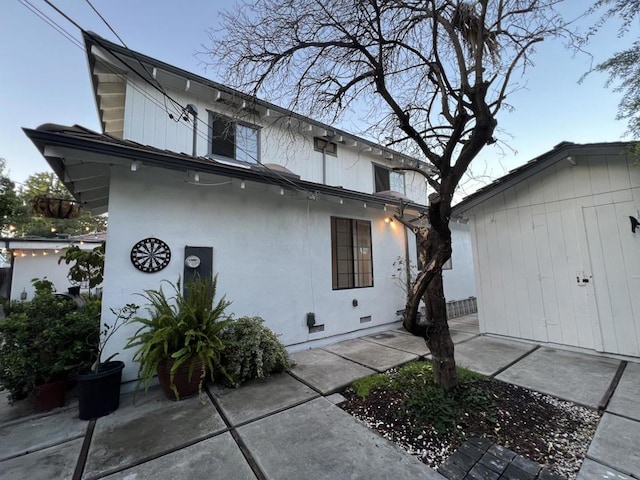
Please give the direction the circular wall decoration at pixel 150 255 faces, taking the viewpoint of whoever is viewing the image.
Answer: facing the viewer

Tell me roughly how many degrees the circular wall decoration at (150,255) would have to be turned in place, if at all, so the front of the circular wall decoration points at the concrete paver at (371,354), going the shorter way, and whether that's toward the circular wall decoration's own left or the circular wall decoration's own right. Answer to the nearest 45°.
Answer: approximately 90° to the circular wall decoration's own left

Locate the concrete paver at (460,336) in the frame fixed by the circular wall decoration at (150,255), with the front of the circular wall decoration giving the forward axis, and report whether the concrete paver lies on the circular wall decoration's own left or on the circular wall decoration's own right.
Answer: on the circular wall decoration's own left

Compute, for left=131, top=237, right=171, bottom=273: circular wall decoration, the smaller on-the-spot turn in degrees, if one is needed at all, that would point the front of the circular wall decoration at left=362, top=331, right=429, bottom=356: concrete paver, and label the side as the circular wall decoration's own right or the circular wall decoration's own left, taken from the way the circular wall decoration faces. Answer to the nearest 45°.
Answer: approximately 90° to the circular wall decoration's own left

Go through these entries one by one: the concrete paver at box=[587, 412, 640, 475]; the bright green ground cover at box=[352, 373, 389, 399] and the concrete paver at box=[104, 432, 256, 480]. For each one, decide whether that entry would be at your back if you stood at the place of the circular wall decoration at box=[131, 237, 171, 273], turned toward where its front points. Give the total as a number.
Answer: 0

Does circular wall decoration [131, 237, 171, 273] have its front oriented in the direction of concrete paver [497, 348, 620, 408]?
no

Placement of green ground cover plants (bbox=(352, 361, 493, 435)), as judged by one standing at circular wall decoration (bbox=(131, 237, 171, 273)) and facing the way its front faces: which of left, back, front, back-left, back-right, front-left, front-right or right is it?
front-left

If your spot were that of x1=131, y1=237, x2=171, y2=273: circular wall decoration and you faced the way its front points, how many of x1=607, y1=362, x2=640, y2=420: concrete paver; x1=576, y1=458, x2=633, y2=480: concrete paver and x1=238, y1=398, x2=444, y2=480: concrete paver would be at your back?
0

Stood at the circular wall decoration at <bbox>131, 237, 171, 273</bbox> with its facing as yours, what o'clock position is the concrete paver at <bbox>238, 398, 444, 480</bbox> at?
The concrete paver is roughly at 11 o'clock from the circular wall decoration.

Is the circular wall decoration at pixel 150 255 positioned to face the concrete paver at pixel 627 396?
no

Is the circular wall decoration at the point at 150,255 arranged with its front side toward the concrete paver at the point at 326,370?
no

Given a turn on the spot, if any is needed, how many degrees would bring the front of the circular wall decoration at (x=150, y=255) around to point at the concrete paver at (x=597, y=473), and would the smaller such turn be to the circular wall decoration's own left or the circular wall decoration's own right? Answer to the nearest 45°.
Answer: approximately 45° to the circular wall decoration's own left
